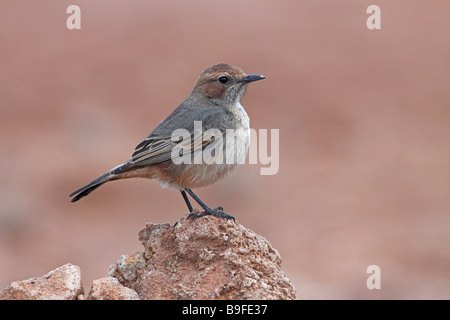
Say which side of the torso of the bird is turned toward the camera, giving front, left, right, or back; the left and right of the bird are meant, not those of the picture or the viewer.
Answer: right

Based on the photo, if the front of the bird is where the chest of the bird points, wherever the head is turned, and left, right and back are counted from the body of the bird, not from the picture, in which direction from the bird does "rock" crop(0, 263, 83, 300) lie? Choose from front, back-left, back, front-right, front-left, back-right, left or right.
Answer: back-right

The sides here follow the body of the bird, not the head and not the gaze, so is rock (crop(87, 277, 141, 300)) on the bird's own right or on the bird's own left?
on the bird's own right
